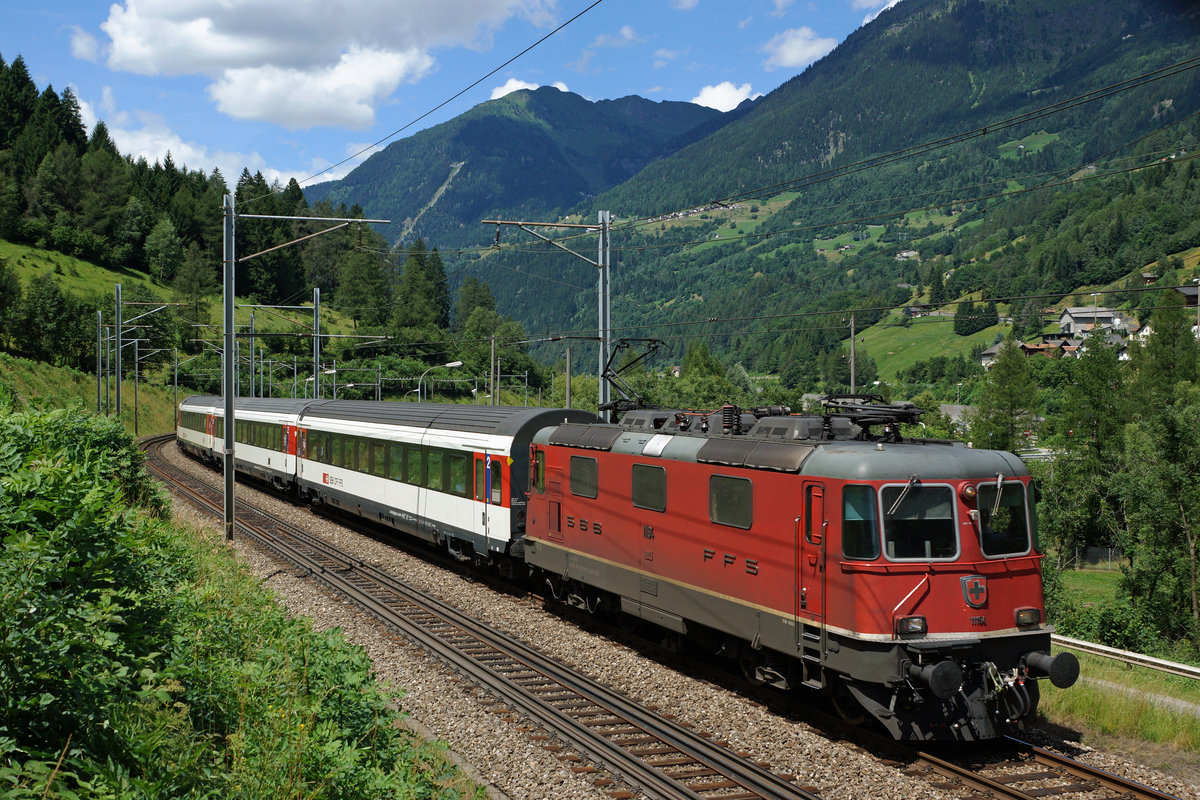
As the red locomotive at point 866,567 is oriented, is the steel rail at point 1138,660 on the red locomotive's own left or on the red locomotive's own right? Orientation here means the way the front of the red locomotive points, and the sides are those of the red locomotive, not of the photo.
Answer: on the red locomotive's own left

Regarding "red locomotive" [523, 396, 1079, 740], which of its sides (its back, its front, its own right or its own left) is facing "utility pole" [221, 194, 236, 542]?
back

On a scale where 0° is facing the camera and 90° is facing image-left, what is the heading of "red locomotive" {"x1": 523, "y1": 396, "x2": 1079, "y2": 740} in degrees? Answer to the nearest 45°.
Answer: approximately 315°

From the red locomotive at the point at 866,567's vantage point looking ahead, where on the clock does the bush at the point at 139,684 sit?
The bush is roughly at 3 o'clock from the red locomotive.
